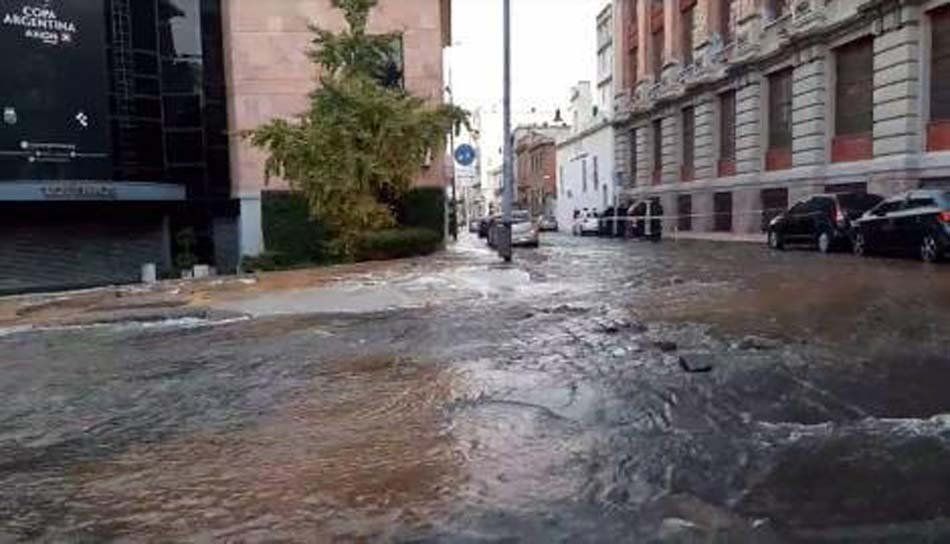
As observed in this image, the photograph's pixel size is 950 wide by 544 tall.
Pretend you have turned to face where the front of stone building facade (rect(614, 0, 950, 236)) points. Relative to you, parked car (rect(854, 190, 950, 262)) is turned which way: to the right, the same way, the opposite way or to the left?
to the right

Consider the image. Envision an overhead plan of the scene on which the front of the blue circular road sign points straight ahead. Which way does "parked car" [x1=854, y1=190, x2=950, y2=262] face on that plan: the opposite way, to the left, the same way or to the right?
the opposite way

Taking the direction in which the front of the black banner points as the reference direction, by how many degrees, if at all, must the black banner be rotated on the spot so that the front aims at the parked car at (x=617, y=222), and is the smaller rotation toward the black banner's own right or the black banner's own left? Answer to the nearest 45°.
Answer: approximately 90° to the black banner's own left

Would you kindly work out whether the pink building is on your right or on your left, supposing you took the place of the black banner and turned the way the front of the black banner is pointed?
on your left

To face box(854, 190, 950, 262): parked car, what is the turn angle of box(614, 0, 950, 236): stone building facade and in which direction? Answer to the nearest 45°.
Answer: approximately 45° to its left

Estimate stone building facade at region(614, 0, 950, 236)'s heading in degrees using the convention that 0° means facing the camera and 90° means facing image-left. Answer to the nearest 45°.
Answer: approximately 45°

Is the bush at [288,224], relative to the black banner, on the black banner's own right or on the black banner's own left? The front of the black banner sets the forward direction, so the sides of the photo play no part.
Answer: on the black banner's own left

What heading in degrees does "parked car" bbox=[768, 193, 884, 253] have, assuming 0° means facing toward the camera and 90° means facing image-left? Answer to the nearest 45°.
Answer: approximately 135°

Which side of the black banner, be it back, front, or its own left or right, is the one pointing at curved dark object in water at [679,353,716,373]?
front

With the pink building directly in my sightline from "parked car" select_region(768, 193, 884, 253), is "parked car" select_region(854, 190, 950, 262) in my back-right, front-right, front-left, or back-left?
back-left

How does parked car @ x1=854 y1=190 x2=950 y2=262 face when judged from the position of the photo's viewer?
facing away from the viewer and to the left of the viewer

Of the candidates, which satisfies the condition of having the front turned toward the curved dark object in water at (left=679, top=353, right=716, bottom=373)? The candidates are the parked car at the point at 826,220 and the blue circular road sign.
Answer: the blue circular road sign
